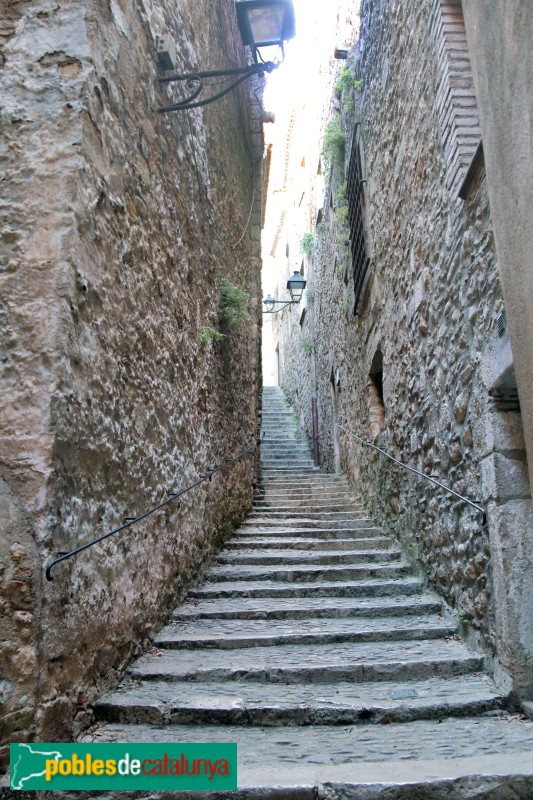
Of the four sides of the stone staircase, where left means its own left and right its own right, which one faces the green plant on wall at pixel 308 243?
back

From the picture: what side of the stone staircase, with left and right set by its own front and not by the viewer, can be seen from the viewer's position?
front

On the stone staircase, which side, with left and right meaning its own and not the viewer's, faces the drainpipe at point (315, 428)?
back

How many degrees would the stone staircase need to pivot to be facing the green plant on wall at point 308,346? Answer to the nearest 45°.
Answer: approximately 180°

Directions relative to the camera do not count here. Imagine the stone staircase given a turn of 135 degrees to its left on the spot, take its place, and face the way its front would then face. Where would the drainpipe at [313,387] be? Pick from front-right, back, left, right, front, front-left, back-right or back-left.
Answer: front-left
